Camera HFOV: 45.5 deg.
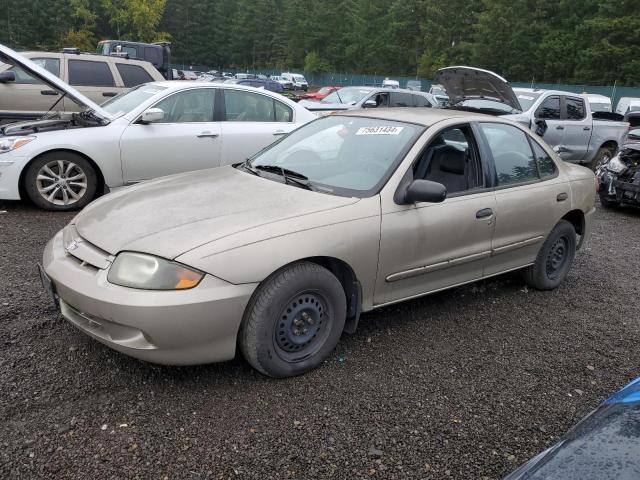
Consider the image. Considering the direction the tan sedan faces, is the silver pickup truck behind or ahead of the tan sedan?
behind

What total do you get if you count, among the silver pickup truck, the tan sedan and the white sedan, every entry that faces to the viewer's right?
0

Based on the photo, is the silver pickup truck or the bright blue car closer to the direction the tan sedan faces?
the bright blue car

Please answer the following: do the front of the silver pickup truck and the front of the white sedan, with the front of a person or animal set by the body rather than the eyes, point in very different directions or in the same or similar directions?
same or similar directions

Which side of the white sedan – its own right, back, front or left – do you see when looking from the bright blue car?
left

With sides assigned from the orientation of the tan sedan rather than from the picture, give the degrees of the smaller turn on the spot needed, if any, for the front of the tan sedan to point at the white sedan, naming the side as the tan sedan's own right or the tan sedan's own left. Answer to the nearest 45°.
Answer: approximately 90° to the tan sedan's own right

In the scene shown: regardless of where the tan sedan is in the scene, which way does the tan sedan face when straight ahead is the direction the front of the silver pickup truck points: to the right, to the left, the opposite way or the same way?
the same way

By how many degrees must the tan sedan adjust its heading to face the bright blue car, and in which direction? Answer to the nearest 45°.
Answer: approximately 90° to its left

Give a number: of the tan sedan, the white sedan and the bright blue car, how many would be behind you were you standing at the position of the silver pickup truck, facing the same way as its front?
0

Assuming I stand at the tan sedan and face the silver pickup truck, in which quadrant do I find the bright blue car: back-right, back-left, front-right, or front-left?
back-right

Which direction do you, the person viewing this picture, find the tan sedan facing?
facing the viewer and to the left of the viewer

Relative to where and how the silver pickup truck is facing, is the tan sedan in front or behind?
in front

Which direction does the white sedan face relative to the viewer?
to the viewer's left

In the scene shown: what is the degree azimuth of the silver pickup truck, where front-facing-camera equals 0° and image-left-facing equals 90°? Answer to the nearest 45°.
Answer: approximately 45°
